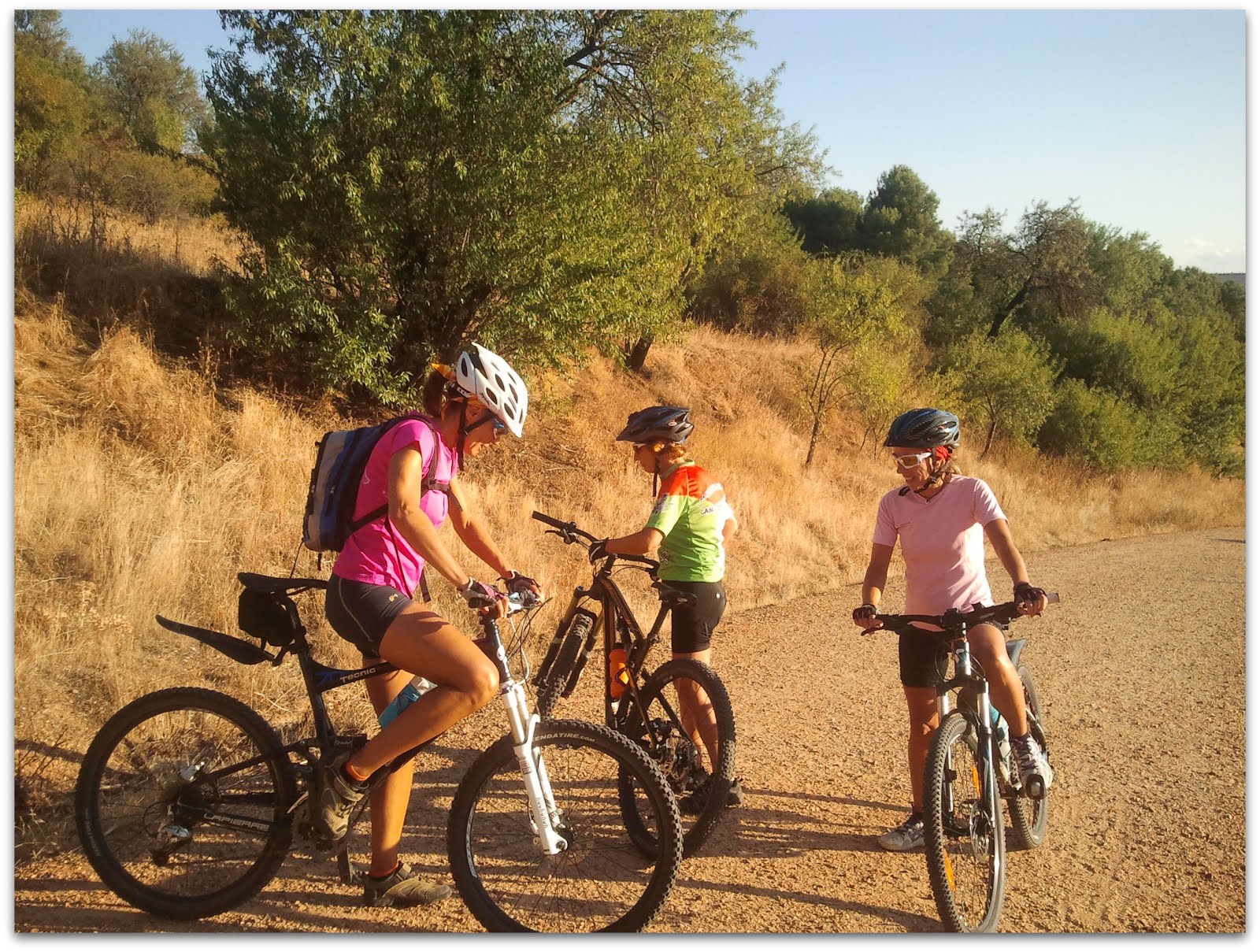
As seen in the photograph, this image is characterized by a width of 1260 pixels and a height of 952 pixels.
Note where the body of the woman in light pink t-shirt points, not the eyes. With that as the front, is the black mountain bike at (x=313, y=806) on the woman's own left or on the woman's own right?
on the woman's own right

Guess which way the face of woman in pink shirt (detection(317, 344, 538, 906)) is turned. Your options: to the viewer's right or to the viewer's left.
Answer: to the viewer's right

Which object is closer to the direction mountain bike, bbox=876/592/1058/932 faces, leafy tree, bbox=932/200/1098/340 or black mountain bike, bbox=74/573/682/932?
the black mountain bike

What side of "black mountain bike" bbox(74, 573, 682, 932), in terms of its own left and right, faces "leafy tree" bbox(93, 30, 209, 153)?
left

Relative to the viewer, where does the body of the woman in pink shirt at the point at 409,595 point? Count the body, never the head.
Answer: to the viewer's right

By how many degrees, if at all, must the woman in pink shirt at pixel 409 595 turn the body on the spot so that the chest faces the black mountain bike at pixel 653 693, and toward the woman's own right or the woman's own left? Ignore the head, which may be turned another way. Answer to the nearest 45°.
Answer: approximately 45° to the woman's own left

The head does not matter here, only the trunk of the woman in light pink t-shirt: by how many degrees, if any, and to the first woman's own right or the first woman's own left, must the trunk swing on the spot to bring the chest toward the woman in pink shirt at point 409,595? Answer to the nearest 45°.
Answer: approximately 45° to the first woman's own right

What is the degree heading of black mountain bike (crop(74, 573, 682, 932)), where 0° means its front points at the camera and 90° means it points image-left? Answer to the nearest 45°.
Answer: approximately 270°

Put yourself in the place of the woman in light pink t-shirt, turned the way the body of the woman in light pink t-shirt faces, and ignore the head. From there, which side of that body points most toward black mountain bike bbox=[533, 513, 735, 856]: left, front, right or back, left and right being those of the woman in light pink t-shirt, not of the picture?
right

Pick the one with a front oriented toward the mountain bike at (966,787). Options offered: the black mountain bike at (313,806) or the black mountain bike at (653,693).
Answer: the black mountain bike at (313,806)

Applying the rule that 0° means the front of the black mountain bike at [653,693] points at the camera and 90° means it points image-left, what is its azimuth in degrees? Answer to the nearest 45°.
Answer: approximately 135°
